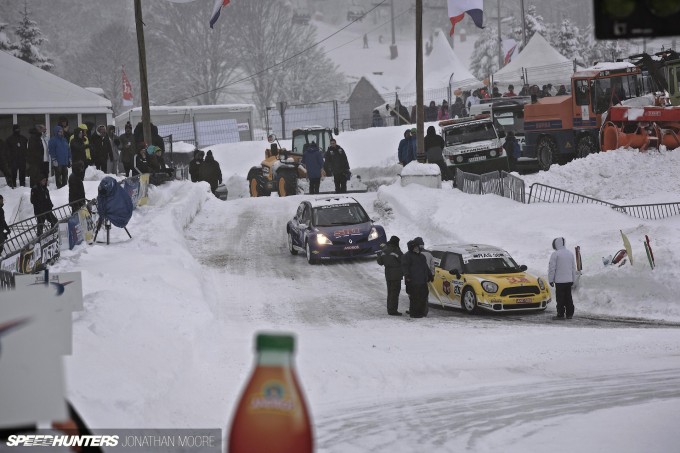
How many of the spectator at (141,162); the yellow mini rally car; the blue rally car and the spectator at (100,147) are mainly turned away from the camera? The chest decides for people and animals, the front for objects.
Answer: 0

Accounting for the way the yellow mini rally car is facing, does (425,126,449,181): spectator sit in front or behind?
behind

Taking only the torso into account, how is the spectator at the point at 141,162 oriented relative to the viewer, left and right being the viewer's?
facing the viewer and to the right of the viewer

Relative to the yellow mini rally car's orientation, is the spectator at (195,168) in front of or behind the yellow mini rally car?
behind

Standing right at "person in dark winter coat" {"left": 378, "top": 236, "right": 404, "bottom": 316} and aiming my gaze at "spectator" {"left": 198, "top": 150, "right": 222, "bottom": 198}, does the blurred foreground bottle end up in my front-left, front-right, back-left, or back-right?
back-left

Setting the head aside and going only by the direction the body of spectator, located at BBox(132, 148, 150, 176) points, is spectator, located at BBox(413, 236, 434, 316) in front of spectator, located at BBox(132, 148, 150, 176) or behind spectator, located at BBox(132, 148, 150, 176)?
in front

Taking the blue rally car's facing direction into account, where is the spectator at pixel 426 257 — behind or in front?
in front

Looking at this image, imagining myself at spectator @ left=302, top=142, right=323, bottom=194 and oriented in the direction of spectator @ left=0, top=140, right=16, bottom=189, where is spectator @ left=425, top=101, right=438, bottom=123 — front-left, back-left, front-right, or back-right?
back-right

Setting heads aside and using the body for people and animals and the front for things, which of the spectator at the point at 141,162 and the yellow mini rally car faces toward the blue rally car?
the spectator

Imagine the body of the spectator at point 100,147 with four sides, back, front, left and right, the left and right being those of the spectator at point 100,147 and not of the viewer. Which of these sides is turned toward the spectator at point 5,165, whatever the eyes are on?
right

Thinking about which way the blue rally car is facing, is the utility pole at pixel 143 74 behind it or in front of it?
behind

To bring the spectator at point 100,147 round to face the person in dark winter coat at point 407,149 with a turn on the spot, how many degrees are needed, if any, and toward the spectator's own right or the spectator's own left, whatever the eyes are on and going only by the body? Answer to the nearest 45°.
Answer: approximately 45° to the spectator's own left

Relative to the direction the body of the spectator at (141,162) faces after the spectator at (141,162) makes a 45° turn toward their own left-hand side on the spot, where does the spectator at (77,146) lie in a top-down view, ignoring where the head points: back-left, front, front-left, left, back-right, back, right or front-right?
back-left

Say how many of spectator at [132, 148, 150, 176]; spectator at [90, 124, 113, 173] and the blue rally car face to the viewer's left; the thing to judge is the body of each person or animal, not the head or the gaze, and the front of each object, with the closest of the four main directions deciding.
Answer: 0
